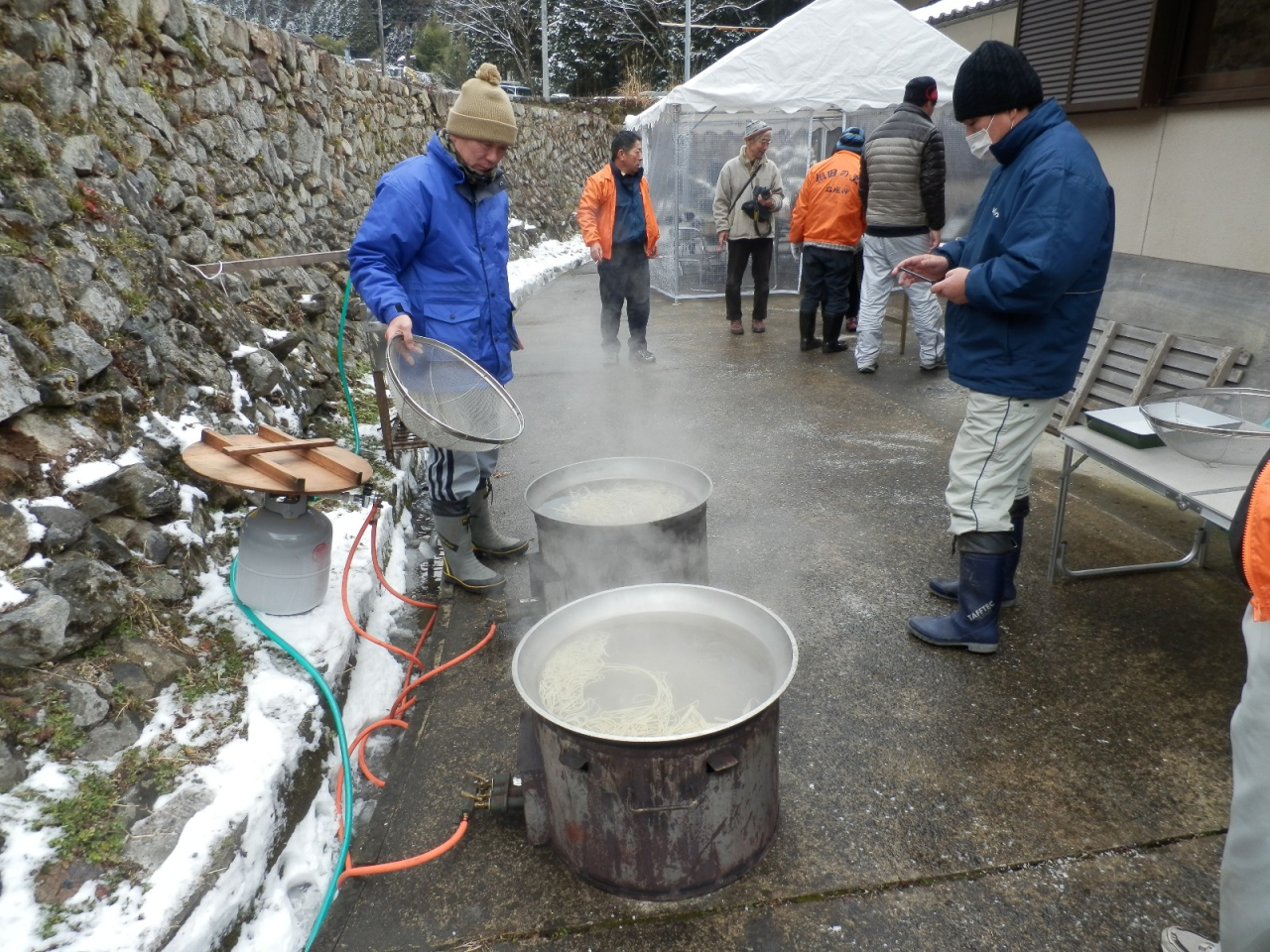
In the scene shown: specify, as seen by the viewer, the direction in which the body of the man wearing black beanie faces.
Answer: to the viewer's left

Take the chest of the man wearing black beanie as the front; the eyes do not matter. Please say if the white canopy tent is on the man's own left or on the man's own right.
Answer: on the man's own right

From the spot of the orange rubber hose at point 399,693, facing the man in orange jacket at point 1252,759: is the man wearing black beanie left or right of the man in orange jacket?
left

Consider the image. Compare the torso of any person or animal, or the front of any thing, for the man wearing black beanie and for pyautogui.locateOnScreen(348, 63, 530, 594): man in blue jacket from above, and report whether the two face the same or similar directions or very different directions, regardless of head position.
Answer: very different directions

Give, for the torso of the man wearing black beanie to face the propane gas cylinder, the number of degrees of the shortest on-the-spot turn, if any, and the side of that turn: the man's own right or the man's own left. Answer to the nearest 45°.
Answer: approximately 45° to the man's own left

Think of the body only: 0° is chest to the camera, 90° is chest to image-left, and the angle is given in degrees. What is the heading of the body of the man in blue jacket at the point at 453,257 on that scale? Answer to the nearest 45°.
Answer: approximately 315°

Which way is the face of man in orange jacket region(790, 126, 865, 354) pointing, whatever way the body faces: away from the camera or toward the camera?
away from the camera

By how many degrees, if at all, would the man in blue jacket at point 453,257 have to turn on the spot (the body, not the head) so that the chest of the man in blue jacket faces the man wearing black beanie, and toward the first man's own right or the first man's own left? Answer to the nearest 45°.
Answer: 0° — they already face them

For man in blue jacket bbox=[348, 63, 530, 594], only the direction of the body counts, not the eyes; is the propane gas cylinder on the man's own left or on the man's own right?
on the man's own right
